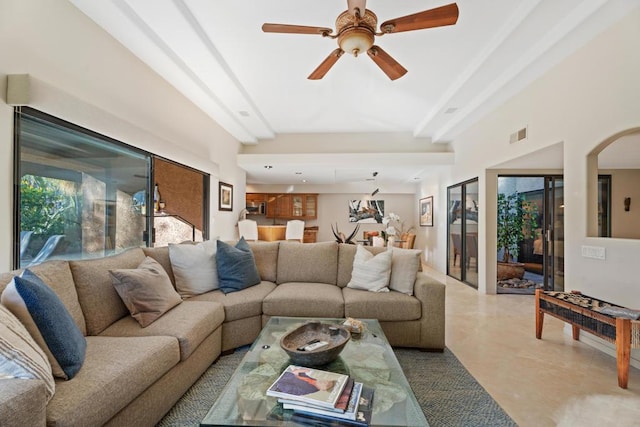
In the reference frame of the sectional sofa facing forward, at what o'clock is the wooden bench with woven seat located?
The wooden bench with woven seat is roughly at 11 o'clock from the sectional sofa.

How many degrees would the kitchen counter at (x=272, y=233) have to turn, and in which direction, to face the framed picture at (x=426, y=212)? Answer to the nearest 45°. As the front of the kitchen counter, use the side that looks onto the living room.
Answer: approximately 90° to its left

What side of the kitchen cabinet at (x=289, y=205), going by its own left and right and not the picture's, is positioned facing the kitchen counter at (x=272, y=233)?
front

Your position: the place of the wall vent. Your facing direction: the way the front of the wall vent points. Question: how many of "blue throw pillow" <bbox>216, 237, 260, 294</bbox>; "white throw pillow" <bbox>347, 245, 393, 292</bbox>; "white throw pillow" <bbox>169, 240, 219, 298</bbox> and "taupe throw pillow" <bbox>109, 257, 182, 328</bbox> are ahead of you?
4

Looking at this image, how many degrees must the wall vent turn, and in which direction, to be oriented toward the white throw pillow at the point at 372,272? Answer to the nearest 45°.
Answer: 0° — it already faces it

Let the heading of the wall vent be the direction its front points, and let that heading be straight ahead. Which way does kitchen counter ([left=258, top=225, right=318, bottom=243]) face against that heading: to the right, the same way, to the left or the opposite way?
to the left

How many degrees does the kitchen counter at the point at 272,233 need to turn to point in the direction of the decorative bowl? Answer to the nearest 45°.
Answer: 0° — it already faces it

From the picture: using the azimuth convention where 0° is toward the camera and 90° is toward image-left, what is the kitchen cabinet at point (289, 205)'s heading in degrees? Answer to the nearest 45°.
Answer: approximately 0°

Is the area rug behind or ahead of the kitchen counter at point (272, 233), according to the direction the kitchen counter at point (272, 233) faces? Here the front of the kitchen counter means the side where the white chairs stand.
ahead

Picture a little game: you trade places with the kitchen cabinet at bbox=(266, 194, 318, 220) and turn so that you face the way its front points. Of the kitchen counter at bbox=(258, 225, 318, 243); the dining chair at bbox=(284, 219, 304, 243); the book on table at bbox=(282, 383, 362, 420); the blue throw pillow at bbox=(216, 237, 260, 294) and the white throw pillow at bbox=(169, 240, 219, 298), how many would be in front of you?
5
